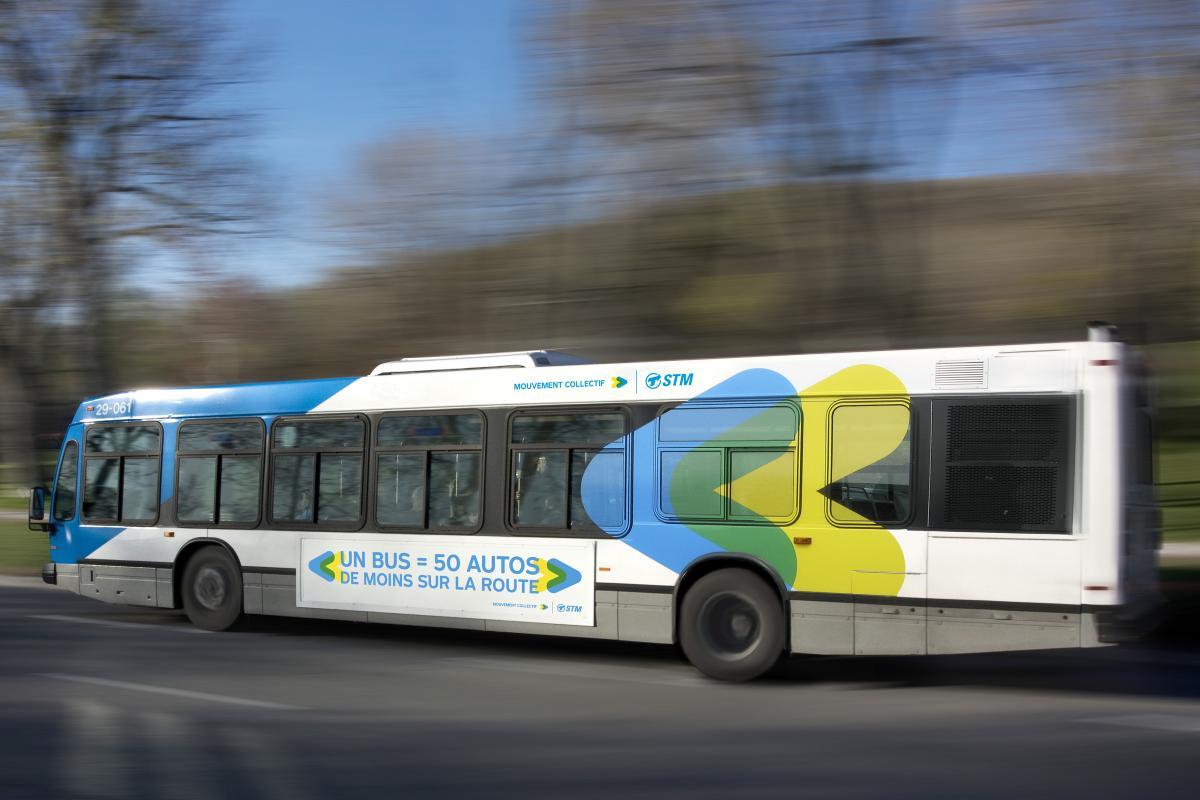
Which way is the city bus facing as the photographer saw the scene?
facing away from the viewer and to the left of the viewer
